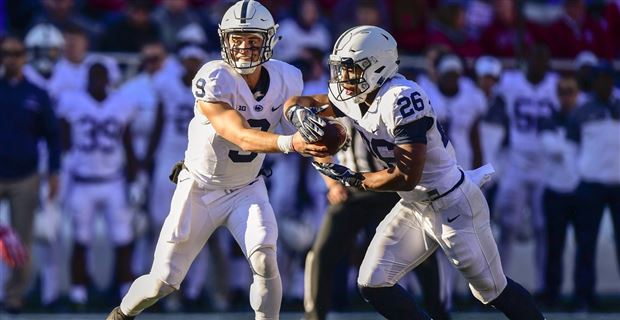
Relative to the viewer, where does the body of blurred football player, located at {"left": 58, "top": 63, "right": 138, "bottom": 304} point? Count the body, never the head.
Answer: toward the camera

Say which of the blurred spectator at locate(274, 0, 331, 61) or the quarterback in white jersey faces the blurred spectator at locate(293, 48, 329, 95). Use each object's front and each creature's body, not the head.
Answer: the blurred spectator at locate(274, 0, 331, 61)

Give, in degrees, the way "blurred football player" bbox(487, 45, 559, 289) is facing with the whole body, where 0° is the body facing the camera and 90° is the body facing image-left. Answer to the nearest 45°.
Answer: approximately 0°

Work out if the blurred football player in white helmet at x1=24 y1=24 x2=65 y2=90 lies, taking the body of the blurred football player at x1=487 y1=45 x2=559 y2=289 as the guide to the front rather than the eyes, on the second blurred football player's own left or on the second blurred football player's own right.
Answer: on the second blurred football player's own right

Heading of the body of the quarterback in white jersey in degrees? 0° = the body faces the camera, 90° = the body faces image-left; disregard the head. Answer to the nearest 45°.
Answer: approximately 315°

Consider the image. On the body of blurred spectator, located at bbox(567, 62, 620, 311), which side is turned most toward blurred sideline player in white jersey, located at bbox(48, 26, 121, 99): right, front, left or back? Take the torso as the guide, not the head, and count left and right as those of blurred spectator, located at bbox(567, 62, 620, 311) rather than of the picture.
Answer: right

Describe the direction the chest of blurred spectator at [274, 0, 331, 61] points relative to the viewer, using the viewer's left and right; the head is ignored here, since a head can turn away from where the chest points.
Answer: facing the viewer

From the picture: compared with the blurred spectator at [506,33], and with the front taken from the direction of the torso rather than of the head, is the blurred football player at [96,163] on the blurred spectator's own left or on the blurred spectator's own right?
on the blurred spectator's own right

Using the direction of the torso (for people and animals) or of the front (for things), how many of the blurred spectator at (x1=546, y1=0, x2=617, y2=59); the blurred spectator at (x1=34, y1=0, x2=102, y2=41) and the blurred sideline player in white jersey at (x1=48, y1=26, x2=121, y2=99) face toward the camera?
3

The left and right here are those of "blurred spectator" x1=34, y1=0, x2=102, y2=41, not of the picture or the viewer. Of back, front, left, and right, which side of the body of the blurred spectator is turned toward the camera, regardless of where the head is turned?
front

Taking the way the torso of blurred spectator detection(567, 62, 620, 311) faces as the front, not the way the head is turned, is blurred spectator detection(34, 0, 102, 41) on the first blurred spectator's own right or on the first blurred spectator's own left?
on the first blurred spectator's own right

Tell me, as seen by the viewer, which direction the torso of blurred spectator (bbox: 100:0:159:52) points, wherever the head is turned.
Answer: toward the camera
